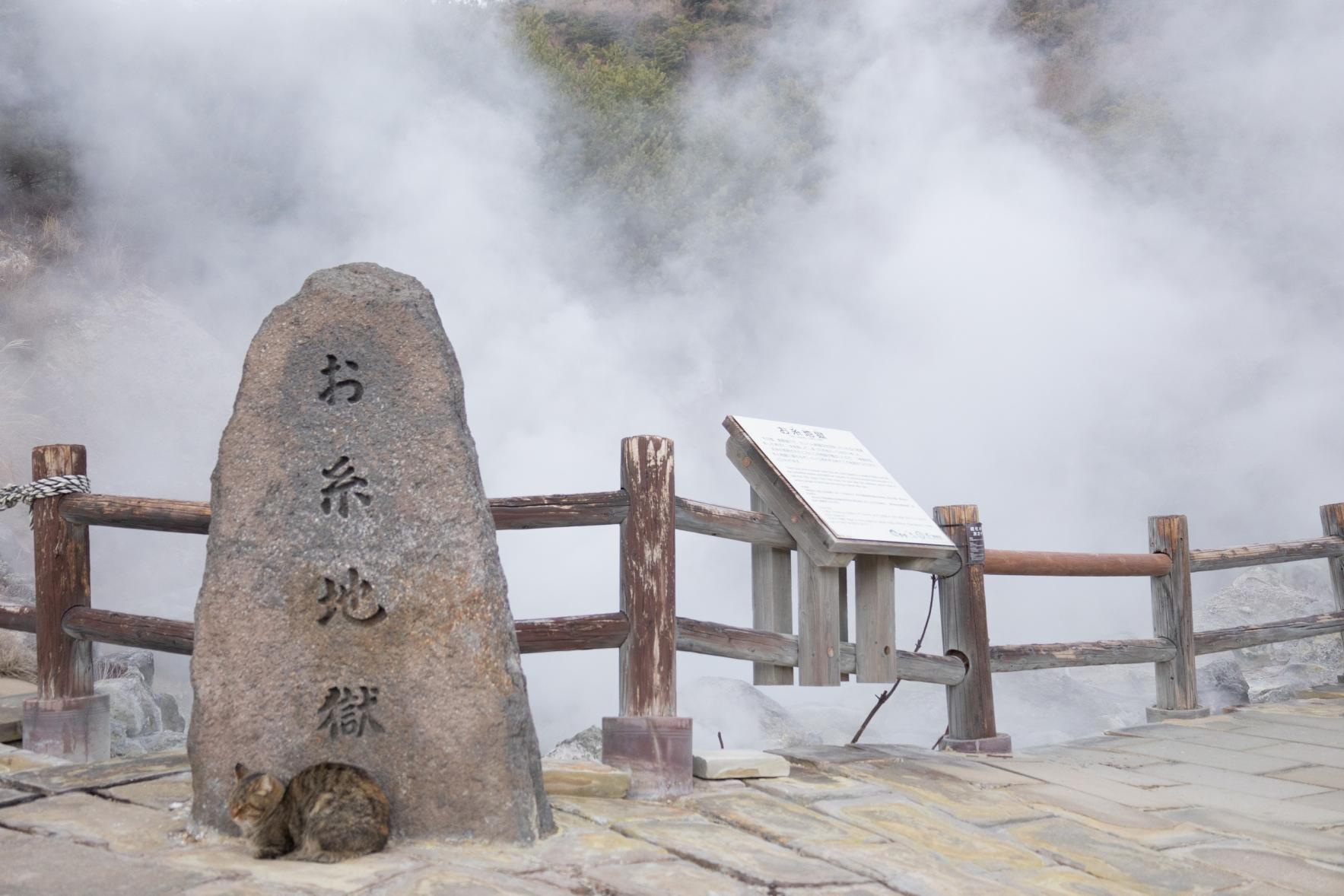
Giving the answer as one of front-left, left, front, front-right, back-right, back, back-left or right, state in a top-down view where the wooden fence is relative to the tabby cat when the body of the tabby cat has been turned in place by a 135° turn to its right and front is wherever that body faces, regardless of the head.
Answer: front

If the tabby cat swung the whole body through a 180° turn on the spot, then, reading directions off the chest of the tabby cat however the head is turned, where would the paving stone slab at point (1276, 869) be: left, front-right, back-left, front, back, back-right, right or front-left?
front

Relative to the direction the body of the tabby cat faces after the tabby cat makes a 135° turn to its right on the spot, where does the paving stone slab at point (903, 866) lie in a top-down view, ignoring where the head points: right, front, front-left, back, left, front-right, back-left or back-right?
front-right

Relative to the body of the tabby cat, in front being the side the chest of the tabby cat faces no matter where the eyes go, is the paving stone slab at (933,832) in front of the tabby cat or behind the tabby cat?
behind

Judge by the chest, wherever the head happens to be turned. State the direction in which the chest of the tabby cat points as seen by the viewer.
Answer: to the viewer's left

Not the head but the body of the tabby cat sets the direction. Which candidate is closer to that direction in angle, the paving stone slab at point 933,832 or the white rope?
the white rope

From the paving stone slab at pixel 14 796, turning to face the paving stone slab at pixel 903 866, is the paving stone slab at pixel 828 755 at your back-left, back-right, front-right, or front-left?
front-left

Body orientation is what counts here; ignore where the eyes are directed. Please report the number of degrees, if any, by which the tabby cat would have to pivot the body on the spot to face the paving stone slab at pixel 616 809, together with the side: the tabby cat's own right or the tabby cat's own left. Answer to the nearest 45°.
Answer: approximately 135° to the tabby cat's own right

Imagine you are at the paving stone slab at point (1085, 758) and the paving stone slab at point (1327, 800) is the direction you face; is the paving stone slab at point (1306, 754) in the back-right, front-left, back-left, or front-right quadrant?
front-left

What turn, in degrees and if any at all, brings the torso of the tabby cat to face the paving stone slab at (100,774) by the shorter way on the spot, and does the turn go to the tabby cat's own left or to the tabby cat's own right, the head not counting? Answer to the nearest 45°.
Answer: approximately 45° to the tabby cat's own right

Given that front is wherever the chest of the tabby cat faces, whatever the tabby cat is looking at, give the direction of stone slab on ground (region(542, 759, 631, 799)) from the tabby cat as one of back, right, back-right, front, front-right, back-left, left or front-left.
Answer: back-right
